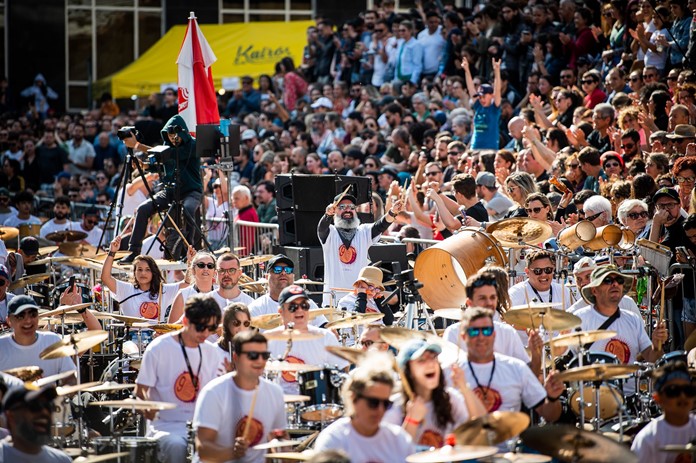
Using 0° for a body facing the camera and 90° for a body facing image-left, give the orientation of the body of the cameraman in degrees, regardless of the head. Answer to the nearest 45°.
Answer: approximately 45°

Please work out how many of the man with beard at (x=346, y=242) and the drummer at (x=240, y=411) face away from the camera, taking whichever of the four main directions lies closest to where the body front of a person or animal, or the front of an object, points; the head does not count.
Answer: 0

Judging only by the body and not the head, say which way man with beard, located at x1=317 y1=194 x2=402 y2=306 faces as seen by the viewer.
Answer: toward the camera

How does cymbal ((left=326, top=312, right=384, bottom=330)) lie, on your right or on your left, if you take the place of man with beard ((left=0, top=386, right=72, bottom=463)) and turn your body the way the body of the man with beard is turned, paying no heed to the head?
on your left

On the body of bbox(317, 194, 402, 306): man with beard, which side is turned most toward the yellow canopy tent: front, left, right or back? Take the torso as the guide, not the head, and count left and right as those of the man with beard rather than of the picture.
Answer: back

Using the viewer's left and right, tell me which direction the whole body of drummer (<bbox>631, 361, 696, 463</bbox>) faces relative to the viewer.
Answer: facing the viewer and to the right of the viewer

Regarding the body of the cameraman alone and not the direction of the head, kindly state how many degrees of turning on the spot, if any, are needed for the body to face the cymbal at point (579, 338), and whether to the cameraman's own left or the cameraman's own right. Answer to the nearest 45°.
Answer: approximately 90° to the cameraman's own left

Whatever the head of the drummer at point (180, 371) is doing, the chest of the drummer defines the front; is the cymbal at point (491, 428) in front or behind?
in front

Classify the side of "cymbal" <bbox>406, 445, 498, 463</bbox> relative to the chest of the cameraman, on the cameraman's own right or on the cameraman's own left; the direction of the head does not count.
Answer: on the cameraman's own left

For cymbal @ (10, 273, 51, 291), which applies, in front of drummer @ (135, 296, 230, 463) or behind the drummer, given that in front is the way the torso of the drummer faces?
behind

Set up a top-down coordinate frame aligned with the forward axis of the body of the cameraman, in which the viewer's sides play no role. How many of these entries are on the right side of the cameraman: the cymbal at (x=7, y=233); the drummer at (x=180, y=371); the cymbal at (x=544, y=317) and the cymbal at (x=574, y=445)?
1
